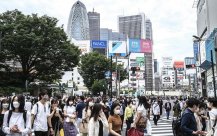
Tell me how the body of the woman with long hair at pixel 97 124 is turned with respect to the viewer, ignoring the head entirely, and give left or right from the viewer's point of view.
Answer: facing the viewer and to the right of the viewer

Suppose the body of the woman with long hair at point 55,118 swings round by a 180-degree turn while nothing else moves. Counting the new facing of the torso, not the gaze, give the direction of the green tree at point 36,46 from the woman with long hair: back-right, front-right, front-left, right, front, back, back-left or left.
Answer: front

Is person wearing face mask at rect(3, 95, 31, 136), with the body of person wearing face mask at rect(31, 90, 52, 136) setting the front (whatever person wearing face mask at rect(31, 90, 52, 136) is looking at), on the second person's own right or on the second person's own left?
on the second person's own right

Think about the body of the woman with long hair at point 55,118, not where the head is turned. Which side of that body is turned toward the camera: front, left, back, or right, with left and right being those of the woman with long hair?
front

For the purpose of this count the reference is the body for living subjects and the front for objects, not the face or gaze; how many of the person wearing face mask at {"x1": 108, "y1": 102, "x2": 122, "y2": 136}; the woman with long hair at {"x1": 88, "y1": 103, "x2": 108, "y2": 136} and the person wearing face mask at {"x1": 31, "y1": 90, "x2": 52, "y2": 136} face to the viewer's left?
0

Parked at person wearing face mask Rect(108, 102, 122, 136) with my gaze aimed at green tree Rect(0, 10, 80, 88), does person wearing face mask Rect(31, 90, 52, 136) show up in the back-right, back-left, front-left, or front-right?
front-left

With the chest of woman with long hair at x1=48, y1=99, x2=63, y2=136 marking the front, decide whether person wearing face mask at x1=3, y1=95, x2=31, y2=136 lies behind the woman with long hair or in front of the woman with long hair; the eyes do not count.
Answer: in front

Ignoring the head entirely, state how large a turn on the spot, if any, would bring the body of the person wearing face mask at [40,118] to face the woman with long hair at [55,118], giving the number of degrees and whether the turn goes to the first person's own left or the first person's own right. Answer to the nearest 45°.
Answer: approximately 135° to the first person's own left

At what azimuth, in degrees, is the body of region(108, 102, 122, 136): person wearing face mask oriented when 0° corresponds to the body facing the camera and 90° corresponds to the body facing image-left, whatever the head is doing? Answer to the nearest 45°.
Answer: approximately 315°

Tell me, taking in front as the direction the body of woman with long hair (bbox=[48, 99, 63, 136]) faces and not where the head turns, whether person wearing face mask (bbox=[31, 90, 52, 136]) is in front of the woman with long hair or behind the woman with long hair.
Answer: in front
